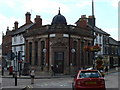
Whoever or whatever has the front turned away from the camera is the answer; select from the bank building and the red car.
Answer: the red car

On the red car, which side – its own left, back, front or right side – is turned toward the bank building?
front

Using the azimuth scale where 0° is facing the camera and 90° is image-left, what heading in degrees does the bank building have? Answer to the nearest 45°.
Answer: approximately 0°

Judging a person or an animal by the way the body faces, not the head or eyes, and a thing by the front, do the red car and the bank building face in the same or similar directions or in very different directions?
very different directions

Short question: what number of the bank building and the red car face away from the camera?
1

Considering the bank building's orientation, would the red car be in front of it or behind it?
in front

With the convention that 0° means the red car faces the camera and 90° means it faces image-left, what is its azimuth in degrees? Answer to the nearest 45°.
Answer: approximately 180°

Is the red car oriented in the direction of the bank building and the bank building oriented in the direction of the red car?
yes
